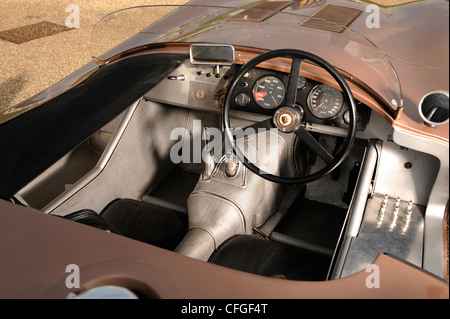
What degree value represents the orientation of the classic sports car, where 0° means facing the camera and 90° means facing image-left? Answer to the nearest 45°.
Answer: approximately 225°
